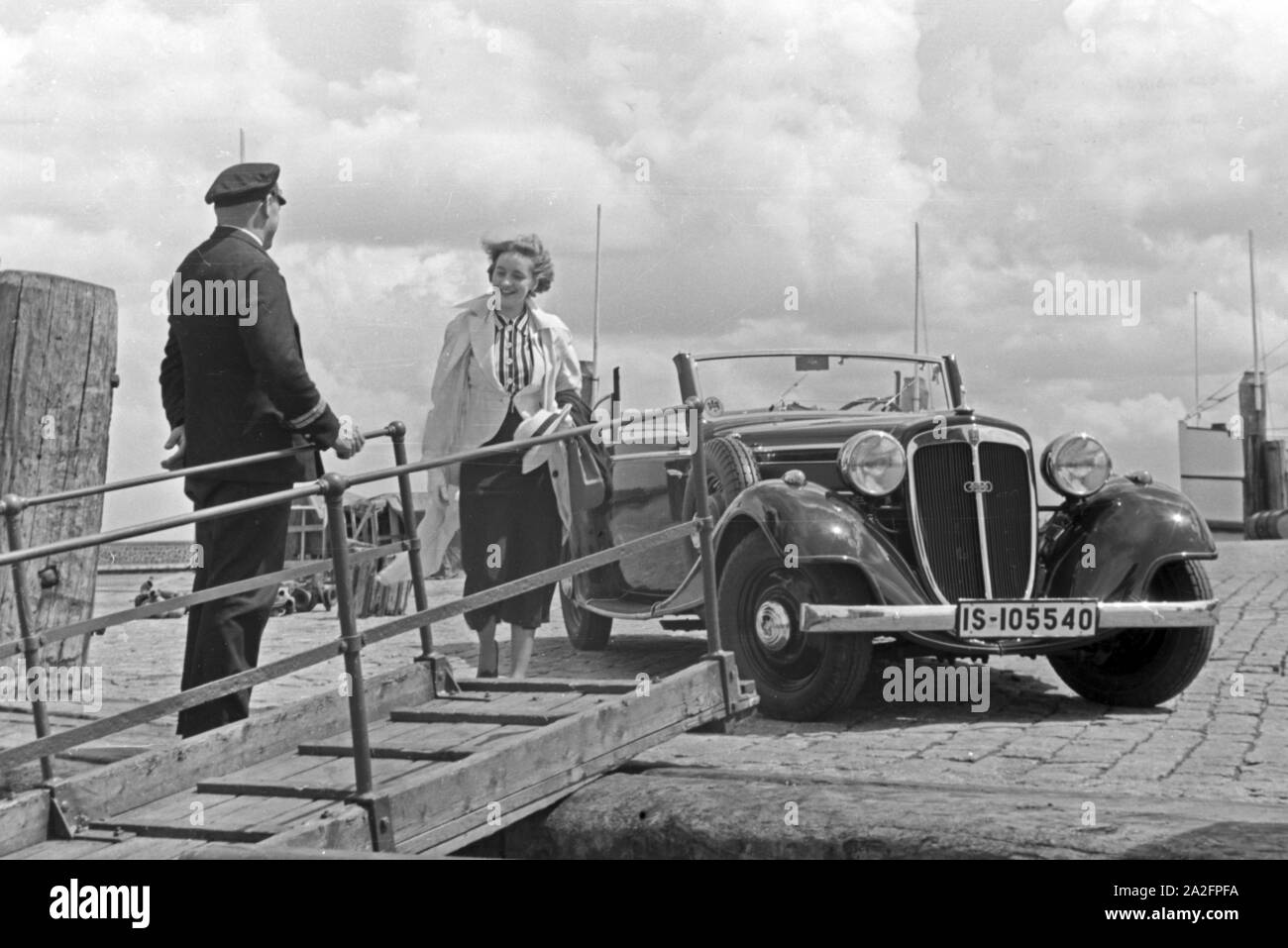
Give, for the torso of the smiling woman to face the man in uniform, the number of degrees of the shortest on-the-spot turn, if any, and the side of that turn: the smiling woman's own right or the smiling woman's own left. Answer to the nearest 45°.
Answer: approximately 45° to the smiling woman's own right

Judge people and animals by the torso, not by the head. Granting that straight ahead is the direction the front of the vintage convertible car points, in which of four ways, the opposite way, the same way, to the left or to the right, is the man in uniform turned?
to the left

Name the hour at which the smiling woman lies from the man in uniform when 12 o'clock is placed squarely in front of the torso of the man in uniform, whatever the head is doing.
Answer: The smiling woman is roughly at 12 o'clock from the man in uniform.

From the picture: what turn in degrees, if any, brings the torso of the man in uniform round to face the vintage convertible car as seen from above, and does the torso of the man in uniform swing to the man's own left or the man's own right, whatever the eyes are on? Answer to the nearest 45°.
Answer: approximately 45° to the man's own right

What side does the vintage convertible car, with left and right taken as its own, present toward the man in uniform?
right

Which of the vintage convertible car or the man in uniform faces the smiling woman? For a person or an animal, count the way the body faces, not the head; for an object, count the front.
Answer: the man in uniform

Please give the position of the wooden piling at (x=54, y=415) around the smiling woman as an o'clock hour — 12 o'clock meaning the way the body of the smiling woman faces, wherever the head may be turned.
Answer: The wooden piling is roughly at 3 o'clock from the smiling woman.

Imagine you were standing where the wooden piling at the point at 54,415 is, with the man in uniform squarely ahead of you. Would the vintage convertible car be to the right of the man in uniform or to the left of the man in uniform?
left

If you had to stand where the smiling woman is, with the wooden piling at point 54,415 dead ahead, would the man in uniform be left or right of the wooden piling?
left

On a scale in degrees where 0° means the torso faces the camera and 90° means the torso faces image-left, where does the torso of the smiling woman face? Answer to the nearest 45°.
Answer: approximately 0°

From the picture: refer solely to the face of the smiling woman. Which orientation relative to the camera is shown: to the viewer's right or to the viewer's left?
to the viewer's left

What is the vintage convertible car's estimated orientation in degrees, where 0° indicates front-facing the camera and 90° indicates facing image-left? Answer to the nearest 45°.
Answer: approximately 315°

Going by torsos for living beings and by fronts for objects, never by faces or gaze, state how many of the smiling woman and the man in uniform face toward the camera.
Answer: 1

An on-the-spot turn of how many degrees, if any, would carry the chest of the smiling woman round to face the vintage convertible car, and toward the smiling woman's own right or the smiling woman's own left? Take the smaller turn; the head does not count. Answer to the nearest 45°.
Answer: approximately 90° to the smiling woman's own left
